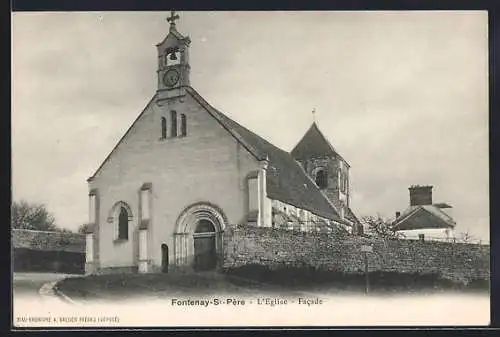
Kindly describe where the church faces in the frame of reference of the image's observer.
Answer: facing the viewer and to the left of the viewer

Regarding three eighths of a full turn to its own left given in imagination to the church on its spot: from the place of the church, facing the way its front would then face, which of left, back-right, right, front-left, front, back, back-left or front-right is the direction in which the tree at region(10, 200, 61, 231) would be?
back

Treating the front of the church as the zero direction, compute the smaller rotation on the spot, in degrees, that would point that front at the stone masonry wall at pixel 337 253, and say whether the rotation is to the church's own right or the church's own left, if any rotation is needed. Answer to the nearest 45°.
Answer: approximately 135° to the church's own left

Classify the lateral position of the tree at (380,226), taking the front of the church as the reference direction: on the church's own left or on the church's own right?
on the church's own left
